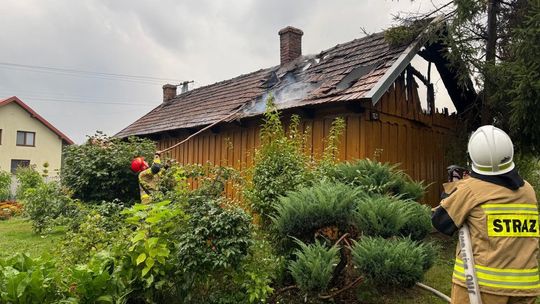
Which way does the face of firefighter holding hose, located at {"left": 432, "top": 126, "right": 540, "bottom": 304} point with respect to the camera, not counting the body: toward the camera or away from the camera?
away from the camera

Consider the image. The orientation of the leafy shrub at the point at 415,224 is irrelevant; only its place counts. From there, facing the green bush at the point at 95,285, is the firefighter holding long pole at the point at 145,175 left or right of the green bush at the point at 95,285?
right

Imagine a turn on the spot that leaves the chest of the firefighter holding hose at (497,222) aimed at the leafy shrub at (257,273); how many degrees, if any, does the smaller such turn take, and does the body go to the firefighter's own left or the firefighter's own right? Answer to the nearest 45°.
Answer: approximately 45° to the firefighter's own left

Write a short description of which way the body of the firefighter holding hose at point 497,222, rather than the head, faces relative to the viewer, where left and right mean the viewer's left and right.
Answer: facing away from the viewer and to the left of the viewer

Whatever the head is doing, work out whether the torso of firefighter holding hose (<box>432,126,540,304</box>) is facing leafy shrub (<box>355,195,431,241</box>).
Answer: yes

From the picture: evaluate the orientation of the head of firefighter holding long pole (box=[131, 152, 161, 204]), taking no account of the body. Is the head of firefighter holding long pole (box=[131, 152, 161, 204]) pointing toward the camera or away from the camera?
away from the camera

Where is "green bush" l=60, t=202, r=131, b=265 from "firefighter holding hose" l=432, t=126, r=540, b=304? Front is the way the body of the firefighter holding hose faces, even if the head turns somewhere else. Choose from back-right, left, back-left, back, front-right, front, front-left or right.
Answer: front-left

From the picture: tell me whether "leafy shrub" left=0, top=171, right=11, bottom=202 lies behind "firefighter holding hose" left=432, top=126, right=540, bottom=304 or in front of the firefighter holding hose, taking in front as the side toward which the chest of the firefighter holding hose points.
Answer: in front

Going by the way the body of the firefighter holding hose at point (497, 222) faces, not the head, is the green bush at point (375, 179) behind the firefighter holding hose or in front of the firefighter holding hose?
in front
